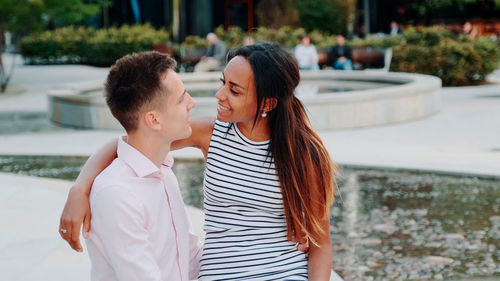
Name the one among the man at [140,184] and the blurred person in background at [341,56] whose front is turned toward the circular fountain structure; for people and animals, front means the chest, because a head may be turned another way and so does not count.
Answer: the blurred person in background

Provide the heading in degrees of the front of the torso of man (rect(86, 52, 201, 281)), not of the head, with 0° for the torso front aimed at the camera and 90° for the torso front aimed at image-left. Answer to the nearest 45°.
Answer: approximately 315°

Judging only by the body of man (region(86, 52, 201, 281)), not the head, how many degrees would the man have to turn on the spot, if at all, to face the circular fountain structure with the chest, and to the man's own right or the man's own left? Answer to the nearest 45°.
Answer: approximately 135° to the man's own left

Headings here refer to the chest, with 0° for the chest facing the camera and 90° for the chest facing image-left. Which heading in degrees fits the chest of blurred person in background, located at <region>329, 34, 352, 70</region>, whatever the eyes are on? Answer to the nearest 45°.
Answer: approximately 0°

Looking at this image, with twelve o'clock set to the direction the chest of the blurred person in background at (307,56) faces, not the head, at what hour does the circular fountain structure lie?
The circular fountain structure is roughly at 12 o'clock from the blurred person in background.

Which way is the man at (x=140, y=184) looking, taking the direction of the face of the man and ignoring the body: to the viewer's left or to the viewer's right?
to the viewer's right

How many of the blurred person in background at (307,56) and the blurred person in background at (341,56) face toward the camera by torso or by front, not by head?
2

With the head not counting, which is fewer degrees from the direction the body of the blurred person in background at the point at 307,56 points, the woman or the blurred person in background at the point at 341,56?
the woman

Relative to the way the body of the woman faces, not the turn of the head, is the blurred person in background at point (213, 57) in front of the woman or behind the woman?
behind
